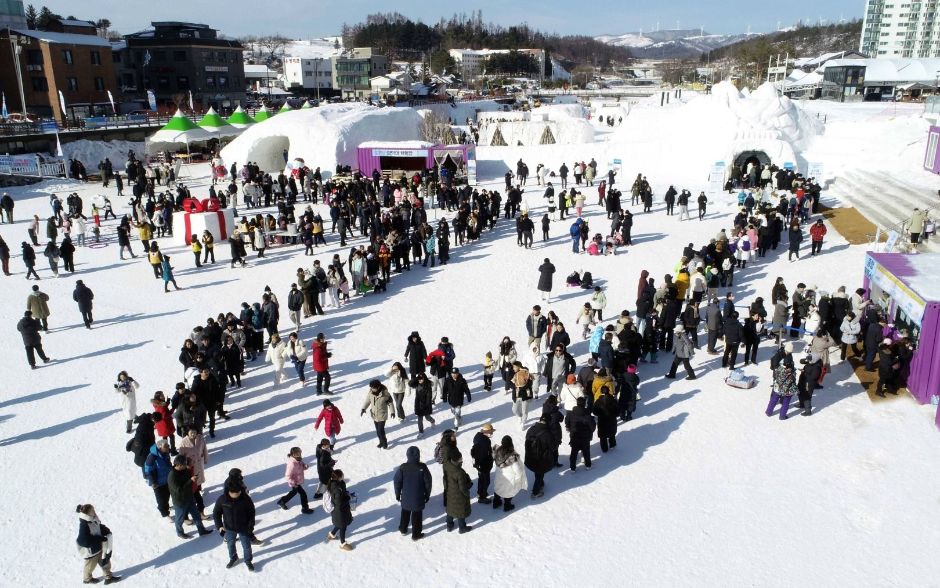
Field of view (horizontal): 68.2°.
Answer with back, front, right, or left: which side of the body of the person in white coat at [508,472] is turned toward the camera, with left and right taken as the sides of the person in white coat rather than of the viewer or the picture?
back

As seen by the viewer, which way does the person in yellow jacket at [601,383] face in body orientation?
away from the camera

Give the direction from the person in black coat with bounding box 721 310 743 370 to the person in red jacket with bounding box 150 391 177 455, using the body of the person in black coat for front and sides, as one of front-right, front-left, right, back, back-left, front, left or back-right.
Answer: back

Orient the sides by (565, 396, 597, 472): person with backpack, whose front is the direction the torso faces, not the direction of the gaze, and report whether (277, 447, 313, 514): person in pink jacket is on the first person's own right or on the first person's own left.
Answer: on the first person's own left

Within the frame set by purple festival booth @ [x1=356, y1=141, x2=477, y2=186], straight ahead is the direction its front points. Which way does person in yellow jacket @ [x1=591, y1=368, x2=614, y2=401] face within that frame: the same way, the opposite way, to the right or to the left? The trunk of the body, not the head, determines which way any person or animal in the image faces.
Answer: the opposite way

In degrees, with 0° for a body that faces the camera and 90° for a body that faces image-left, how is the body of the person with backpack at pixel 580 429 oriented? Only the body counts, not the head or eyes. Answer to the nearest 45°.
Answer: approximately 180°

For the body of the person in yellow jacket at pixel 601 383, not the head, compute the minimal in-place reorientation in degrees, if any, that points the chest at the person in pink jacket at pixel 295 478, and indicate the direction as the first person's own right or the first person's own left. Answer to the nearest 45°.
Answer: approximately 135° to the first person's own left

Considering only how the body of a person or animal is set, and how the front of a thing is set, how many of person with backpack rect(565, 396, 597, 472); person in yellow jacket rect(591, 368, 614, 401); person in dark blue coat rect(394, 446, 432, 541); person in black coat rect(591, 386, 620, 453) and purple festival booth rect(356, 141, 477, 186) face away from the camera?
4

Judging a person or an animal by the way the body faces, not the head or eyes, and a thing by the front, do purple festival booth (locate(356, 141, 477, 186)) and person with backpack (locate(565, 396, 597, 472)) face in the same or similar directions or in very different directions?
very different directions

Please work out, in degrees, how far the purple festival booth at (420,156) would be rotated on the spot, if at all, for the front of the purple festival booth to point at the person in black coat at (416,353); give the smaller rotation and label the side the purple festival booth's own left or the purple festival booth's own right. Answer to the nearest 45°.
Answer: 0° — it already faces them

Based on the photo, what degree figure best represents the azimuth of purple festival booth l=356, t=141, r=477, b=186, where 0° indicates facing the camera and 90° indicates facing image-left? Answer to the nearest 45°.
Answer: approximately 0°

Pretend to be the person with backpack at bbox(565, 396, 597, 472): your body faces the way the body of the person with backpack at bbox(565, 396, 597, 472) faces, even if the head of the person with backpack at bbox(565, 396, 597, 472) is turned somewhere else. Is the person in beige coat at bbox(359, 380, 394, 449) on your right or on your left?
on your left
